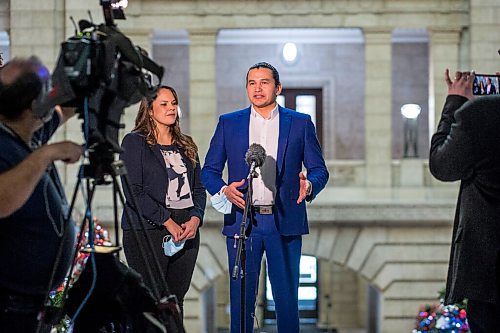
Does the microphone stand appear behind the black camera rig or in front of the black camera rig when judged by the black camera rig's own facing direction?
in front

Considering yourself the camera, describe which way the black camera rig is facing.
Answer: facing away from the viewer and to the right of the viewer

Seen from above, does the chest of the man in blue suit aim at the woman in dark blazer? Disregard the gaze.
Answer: no

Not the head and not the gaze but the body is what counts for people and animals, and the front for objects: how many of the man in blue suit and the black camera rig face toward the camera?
1

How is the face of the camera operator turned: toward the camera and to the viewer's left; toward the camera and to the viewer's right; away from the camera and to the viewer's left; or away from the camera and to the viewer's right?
away from the camera and to the viewer's right

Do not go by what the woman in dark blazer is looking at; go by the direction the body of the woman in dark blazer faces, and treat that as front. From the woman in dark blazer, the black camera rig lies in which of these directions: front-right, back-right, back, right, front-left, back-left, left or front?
front-right

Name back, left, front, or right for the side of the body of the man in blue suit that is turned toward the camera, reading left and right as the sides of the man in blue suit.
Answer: front

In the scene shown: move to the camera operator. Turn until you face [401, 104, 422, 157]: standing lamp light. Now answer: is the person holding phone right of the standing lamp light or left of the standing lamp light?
right

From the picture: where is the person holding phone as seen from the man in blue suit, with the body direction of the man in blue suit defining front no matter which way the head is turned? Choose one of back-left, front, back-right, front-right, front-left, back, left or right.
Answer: front-left

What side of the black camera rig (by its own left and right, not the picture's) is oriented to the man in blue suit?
front

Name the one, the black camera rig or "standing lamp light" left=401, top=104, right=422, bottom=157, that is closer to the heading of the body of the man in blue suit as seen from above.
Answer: the black camera rig

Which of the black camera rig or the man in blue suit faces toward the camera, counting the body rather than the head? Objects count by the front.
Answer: the man in blue suit

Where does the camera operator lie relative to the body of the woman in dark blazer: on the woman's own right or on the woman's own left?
on the woman's own right
